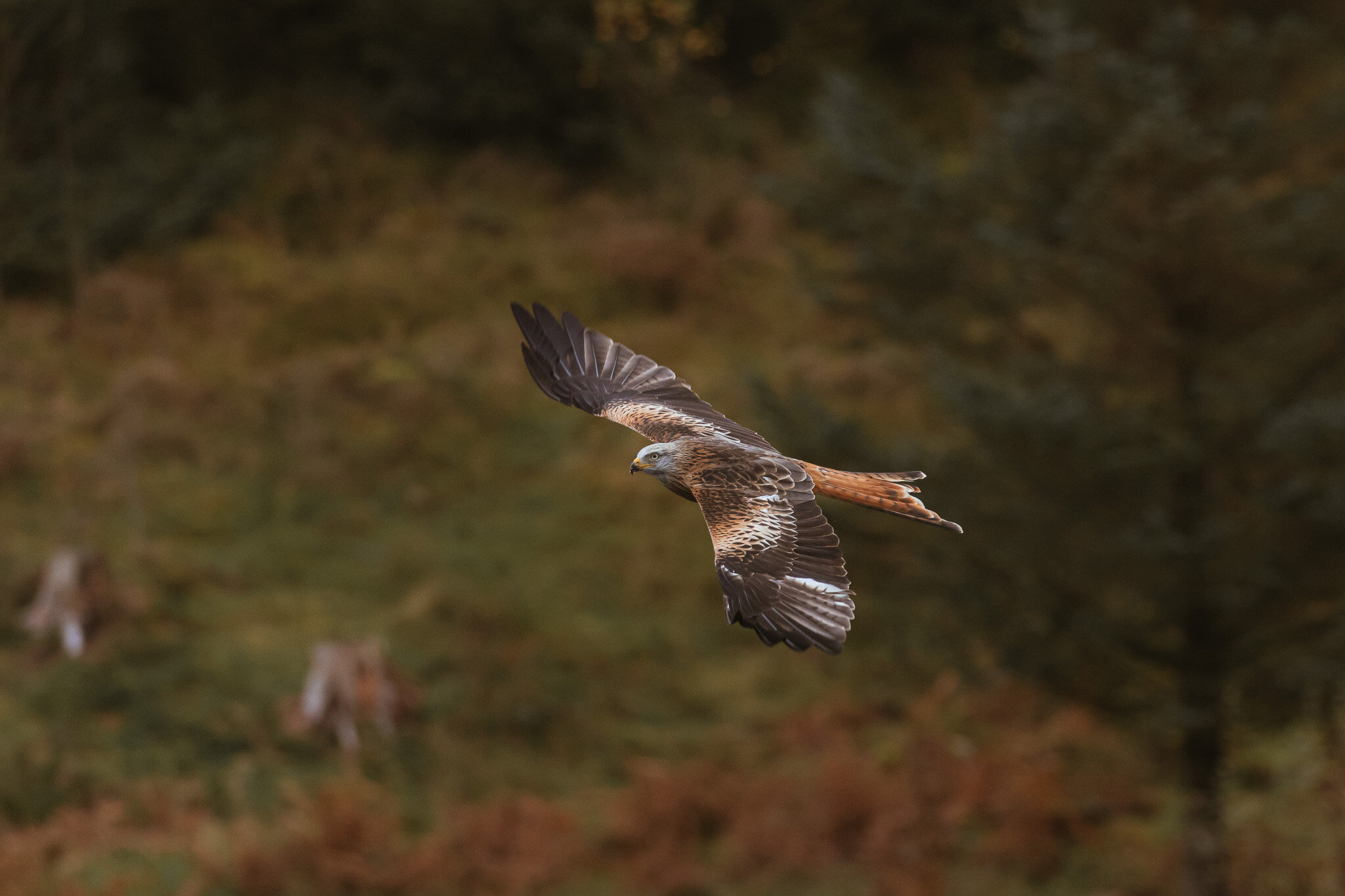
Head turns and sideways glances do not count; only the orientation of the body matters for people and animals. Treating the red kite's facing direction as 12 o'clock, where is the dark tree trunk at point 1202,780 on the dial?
The dark tree trunk is roughly at 4 o'clock from the red kite.

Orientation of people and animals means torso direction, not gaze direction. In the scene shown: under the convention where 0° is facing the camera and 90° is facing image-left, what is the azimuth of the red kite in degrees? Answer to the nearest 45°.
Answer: approximately 90°

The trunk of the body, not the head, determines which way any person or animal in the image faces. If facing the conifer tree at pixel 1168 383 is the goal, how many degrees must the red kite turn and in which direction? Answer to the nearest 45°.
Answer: approximately 135° to its right
